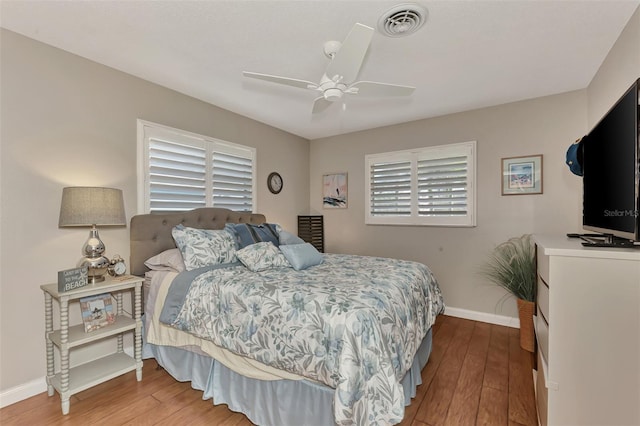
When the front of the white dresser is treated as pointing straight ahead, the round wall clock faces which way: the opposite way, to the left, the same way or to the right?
the opposite way

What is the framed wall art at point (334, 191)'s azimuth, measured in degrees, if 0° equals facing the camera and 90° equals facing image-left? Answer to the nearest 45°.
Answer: approximately 45°

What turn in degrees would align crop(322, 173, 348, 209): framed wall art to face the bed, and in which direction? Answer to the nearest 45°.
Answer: approximately 45° to its left

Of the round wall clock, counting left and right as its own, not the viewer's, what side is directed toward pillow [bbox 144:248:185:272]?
right

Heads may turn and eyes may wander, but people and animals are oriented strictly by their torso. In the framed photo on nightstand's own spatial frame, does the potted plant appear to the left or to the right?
on its left

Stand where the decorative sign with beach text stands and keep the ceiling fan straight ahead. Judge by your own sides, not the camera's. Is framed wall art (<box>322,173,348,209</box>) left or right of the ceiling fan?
left

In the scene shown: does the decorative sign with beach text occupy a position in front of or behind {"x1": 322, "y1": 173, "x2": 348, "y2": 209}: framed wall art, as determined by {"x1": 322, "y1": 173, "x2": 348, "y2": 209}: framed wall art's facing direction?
in front

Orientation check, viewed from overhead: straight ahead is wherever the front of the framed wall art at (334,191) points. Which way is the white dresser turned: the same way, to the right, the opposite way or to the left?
to the right

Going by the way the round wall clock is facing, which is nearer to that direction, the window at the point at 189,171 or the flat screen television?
the flat screen television

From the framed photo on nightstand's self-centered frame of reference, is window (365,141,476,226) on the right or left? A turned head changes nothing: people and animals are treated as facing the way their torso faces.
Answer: on its left
